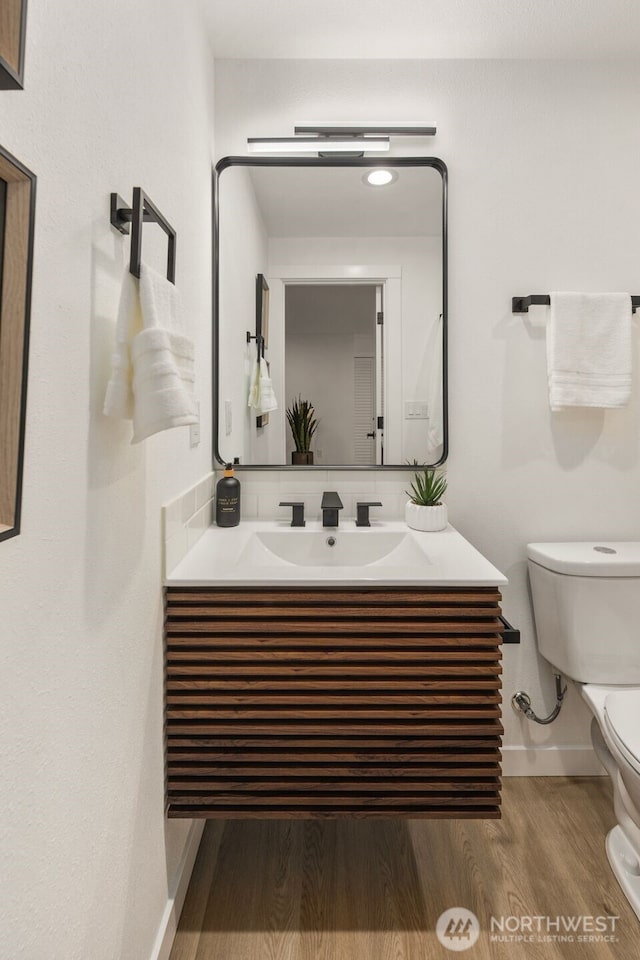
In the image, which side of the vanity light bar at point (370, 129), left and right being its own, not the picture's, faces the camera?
front

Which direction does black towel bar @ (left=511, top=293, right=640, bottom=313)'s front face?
toward the camera

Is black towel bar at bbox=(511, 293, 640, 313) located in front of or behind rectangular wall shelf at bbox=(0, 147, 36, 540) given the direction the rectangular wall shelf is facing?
in front

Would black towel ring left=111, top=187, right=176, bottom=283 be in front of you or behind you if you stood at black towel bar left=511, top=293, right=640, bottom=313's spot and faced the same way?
in front

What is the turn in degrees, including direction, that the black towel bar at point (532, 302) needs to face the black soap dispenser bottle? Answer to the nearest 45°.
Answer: approximately 45° to its right

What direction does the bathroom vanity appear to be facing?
toward the camera

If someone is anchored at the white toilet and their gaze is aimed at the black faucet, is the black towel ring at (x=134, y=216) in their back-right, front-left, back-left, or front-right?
front-left

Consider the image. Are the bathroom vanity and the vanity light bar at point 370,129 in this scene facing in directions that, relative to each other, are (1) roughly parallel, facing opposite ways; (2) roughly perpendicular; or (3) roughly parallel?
roughly parallel
